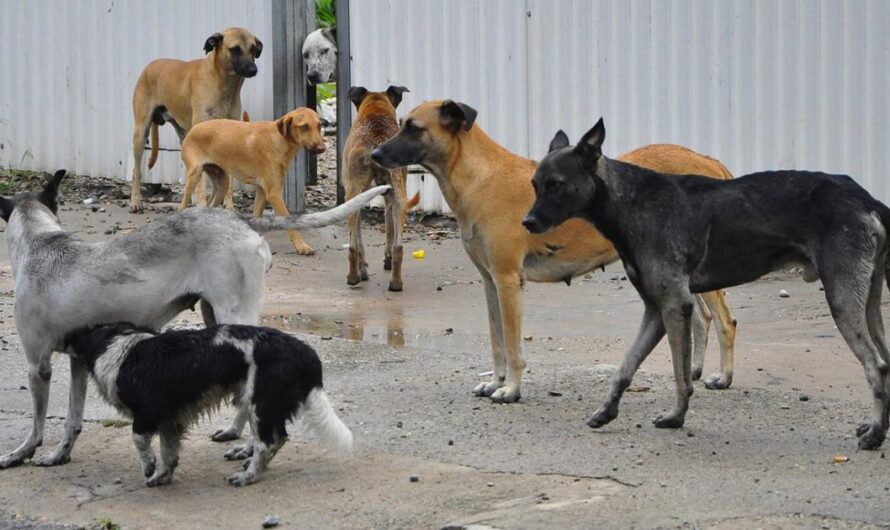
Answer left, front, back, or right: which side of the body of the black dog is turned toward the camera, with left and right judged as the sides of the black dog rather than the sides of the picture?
left

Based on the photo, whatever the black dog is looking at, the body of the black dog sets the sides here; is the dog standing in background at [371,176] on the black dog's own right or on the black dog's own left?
on the black dog's own right

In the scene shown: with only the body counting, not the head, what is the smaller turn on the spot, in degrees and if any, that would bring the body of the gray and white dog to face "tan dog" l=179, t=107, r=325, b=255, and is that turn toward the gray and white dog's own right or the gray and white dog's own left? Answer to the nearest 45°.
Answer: approximately 90° to the gray and white dog's own right

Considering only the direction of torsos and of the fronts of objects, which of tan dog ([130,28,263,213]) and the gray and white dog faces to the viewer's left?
the gray and white dog

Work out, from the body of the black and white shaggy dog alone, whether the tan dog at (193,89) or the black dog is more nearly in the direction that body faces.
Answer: the tan dog

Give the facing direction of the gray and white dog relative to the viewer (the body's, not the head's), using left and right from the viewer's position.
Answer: facing to the left of the viewer

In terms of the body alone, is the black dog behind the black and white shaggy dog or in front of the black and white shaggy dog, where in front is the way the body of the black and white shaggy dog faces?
behind

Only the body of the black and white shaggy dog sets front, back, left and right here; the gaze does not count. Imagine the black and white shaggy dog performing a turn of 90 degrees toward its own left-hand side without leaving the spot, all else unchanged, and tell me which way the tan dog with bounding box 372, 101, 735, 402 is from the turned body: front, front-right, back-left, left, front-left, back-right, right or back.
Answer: back-left

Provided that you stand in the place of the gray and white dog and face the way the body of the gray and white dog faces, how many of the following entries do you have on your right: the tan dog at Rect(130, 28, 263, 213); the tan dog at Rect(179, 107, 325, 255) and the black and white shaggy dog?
2

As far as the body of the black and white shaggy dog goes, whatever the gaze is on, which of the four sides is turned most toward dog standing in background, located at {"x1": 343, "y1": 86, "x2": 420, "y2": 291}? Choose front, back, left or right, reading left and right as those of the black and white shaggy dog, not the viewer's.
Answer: right

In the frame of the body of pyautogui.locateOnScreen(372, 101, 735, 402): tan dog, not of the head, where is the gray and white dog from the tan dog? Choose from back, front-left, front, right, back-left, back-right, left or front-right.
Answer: front-left

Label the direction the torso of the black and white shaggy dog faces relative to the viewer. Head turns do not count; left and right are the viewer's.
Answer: facing to the left of the viewer

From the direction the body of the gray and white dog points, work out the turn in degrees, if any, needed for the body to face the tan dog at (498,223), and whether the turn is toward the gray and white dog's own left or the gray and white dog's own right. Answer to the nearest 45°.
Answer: approximately 135° to the gray and white dog's own right

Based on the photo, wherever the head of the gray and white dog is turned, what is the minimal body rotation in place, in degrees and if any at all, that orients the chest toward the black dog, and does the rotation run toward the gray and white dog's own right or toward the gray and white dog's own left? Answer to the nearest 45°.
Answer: approximately 180°

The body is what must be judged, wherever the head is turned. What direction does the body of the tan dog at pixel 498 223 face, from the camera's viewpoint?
to the viewer's left
